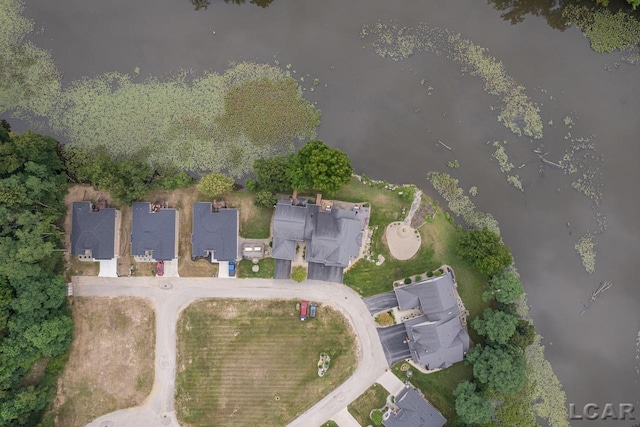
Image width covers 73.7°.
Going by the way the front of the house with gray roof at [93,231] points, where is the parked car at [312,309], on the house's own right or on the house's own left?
on the house's own left

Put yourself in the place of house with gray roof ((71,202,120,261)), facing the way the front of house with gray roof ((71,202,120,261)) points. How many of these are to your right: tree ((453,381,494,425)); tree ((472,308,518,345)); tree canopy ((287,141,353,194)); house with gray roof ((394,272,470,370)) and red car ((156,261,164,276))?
0

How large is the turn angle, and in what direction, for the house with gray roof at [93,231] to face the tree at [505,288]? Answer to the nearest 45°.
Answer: approximately 45° to its left

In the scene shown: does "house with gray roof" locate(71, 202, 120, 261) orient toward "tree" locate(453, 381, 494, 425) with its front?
no

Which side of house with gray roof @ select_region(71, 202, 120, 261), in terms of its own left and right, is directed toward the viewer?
front

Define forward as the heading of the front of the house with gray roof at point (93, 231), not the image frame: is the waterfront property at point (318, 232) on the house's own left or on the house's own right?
on the house's own left

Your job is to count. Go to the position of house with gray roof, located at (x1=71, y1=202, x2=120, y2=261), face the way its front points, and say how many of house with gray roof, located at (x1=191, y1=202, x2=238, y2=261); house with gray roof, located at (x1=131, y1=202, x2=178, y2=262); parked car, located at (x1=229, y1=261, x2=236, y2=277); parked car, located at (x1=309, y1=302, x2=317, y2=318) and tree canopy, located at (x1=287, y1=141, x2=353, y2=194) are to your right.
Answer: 0

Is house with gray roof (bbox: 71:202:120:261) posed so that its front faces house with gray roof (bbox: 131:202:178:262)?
no

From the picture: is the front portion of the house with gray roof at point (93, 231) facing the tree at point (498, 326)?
no

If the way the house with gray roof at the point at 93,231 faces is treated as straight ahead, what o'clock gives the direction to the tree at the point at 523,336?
The tree is roughly at 10 o'clock from the house with gray roof.

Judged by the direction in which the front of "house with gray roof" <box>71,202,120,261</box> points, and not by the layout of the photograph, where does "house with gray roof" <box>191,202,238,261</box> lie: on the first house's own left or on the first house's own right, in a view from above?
on the first house's own left

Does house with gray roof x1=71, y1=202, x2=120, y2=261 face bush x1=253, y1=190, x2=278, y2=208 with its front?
no

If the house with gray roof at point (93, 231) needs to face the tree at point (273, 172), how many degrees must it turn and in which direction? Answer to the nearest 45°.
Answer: approximately 45° to its left

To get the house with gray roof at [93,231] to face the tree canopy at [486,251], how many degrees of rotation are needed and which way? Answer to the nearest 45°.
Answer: approximately 45° to its left

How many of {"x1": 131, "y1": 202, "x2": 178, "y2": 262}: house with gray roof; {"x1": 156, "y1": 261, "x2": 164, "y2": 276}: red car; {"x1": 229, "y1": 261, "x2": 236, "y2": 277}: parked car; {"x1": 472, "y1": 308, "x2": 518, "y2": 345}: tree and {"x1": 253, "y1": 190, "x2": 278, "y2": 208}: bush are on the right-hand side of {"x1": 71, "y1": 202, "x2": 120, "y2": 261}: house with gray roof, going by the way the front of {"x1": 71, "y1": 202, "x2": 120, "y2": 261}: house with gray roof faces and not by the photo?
0

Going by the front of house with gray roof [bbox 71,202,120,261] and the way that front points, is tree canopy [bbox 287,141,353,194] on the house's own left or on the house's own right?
on the house's own left
